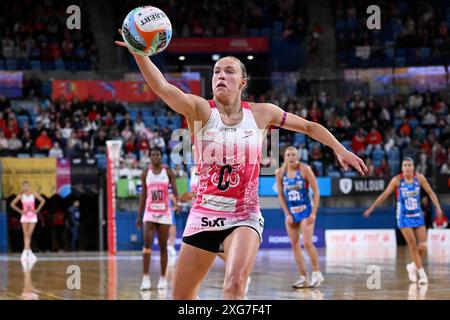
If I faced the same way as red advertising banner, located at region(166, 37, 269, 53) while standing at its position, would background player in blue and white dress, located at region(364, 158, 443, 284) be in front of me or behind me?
in front

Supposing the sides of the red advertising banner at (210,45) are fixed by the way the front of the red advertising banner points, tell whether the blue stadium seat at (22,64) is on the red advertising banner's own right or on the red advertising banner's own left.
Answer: on the red advertising banner's own right

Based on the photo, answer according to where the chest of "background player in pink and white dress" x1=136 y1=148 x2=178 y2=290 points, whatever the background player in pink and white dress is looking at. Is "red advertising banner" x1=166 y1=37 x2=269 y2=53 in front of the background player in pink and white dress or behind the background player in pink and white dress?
behind

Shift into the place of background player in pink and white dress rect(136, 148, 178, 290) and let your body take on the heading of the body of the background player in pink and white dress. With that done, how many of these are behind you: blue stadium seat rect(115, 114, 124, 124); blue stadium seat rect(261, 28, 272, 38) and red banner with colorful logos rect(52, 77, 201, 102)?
3

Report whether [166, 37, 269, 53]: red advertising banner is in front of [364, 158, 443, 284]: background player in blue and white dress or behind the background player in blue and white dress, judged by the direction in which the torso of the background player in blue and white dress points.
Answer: behind

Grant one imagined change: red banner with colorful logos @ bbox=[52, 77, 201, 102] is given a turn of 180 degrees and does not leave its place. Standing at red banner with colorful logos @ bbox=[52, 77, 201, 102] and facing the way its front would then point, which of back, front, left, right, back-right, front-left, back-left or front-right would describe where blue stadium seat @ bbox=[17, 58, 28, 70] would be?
front-left

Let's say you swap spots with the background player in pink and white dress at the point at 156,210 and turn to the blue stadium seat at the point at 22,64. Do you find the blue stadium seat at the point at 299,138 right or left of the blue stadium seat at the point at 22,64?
right

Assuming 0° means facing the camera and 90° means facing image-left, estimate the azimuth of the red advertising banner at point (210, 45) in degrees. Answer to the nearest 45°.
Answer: approximately 0°

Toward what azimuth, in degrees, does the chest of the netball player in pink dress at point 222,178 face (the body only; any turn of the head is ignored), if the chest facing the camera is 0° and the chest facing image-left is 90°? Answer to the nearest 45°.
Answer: approximately 0°

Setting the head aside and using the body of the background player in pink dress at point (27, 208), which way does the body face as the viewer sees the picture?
toward the camera

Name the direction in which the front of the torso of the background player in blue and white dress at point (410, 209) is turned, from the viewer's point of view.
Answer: toward the camera
